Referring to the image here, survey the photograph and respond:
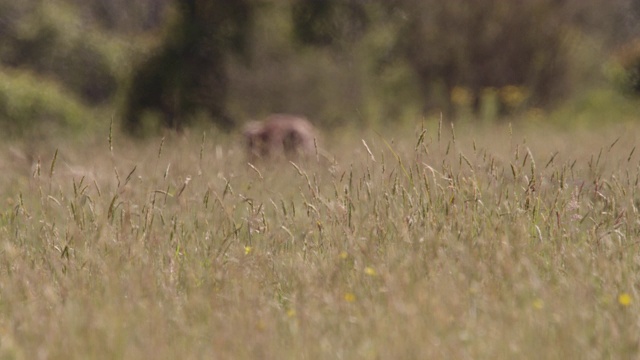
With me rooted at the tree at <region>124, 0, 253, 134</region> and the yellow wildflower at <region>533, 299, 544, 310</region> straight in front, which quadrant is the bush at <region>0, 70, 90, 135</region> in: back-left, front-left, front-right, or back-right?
back-right
